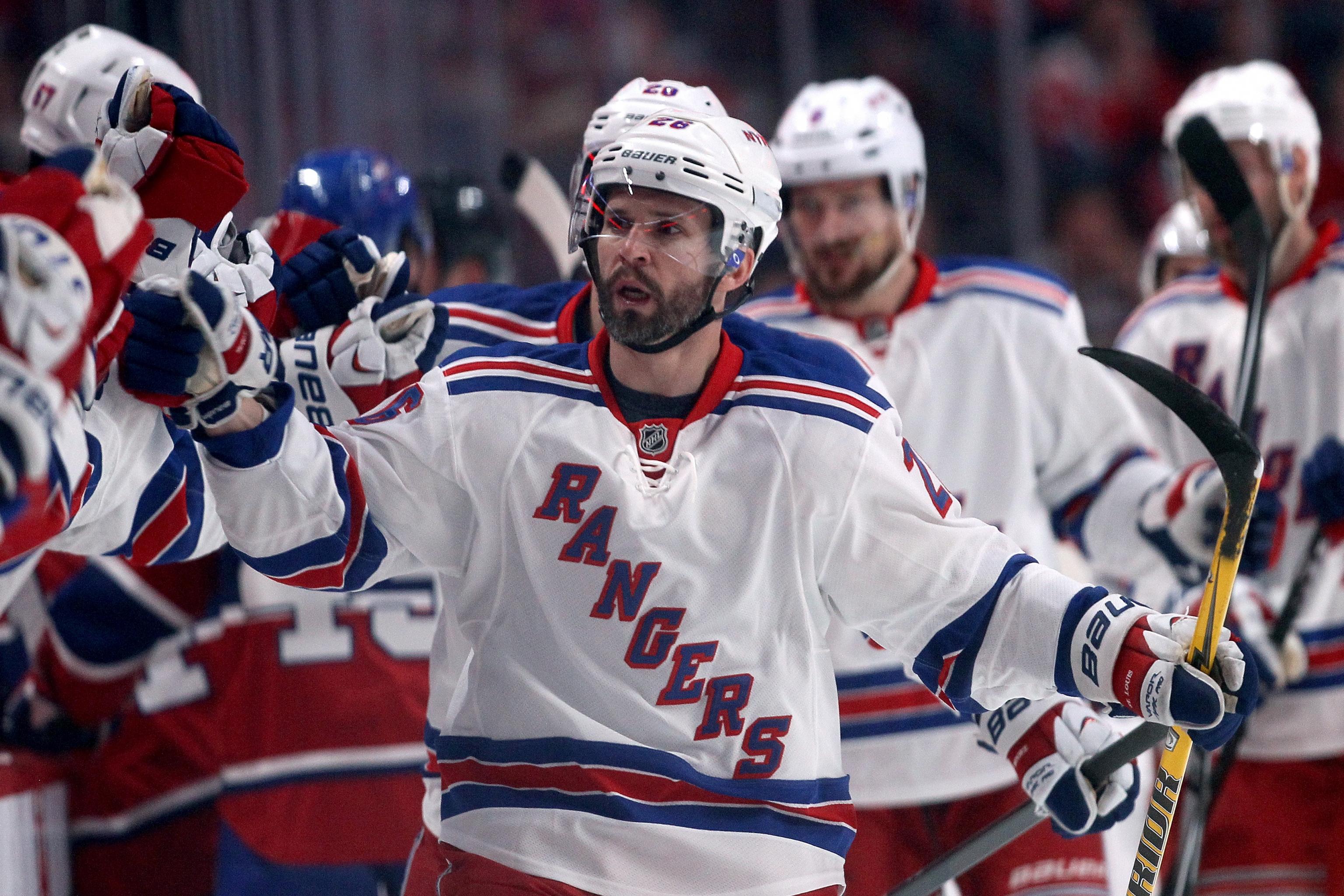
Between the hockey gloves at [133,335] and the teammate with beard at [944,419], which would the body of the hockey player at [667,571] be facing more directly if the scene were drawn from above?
the hockey gloves

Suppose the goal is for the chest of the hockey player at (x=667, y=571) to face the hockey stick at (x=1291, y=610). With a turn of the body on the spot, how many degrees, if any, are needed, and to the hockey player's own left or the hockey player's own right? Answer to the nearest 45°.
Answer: approximately 135° to the hockey player's own left

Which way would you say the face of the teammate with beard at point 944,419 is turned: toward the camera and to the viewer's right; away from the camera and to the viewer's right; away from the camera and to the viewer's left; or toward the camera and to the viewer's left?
toward the camera and to the viewer's left

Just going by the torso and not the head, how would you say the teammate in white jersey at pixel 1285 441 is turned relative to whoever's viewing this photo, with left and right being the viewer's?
facing the viewer and to the left of the viewer

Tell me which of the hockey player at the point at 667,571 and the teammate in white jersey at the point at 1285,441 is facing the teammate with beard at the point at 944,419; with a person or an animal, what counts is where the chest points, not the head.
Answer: the teammate in white jersey

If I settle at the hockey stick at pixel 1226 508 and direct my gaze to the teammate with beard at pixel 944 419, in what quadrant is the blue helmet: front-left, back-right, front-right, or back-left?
front-left

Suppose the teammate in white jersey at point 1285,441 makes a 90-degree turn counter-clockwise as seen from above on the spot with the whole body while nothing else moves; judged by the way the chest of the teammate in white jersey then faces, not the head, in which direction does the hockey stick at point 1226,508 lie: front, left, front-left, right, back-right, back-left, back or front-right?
front-right

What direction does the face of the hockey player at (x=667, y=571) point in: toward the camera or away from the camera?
toward the camera

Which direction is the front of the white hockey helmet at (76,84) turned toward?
to the viewer's right

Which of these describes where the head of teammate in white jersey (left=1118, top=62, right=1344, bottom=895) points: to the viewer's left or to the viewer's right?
to the viewer's left

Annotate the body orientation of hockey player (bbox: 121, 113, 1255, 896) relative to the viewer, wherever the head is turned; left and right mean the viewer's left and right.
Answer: facing the viewer

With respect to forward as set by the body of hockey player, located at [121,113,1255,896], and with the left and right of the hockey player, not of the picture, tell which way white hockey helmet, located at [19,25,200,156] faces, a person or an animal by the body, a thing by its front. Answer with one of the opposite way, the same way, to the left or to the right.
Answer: to the left

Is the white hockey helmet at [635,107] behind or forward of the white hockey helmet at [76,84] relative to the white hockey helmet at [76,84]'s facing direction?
forward

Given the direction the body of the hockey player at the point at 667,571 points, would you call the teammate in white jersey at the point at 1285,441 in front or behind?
behind

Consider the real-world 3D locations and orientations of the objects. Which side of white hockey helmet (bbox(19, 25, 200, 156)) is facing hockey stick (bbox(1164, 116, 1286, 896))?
front
